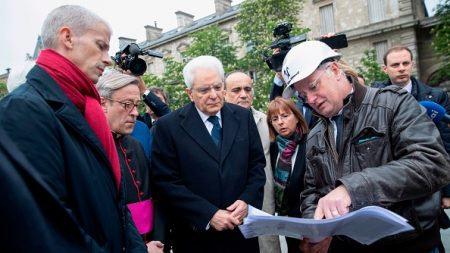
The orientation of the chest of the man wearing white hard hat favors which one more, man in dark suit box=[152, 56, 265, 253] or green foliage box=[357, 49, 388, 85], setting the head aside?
the man in dark suit

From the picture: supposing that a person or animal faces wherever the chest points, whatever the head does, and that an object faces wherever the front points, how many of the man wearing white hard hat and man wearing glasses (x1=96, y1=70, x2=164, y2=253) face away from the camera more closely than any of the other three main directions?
0

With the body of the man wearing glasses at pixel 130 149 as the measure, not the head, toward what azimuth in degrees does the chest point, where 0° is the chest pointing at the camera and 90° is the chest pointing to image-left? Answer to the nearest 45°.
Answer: approximately 315°

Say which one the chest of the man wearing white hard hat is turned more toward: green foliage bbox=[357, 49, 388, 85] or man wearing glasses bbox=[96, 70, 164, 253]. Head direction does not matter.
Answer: the man wearing glasses

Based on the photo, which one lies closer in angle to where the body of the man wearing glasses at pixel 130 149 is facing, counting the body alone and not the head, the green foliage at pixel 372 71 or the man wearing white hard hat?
the man wearing white hard hat

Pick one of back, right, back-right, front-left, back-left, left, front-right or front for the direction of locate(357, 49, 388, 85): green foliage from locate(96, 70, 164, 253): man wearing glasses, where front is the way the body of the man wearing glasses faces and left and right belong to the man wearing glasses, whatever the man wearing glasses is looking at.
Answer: left

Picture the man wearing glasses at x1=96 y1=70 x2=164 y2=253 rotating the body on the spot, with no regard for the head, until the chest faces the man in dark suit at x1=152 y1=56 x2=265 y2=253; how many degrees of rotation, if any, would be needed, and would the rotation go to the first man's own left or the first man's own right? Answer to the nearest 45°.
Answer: approximately 45° to the first man's own left

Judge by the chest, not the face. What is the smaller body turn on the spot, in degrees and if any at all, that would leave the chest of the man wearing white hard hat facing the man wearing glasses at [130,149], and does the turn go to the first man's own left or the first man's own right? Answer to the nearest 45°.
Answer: approximately 45° to the first man's own right

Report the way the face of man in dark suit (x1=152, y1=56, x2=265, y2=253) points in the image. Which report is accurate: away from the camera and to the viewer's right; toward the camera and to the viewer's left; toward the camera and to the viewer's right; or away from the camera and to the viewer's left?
toward the camera and to the viewer's right

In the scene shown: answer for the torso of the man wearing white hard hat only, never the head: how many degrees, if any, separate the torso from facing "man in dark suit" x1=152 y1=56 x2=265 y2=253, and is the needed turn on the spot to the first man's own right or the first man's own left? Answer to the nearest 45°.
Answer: approximately 90° to the first man's own right

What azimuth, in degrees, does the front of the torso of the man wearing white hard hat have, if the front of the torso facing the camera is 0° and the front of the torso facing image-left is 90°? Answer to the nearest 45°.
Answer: approximately 45°

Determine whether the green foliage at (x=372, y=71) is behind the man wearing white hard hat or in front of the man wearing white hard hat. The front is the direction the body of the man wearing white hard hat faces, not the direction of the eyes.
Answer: behind
